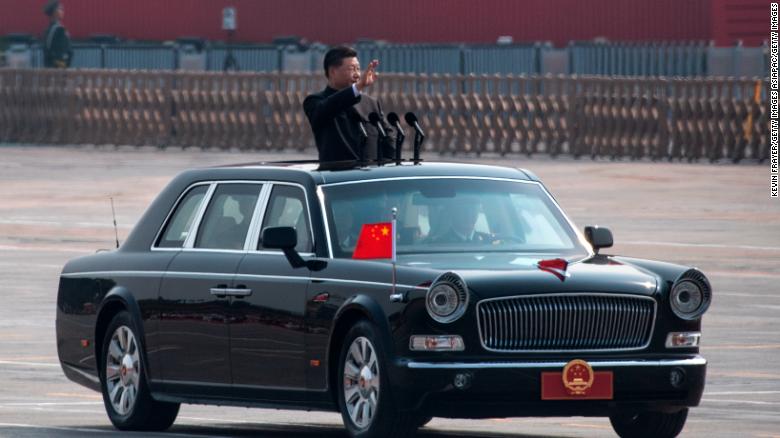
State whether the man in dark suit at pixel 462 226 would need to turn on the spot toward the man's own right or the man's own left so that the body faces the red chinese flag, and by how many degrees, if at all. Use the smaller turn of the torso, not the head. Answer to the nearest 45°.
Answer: approximately 90° to the man's own right

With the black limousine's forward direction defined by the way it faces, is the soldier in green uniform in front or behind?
behind

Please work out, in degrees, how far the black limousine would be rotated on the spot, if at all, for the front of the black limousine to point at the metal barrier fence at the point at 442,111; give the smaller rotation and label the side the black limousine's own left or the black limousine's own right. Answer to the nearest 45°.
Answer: approximately 135° to the black limousine's own left

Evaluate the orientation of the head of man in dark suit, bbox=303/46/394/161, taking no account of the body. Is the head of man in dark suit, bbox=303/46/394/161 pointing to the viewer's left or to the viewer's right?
to the viewer's right

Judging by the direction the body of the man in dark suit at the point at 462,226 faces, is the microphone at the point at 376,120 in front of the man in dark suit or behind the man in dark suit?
behind

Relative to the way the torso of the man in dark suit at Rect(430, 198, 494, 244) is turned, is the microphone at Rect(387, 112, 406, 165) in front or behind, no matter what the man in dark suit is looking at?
behind

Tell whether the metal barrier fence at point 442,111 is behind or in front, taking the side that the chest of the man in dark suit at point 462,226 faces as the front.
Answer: behind

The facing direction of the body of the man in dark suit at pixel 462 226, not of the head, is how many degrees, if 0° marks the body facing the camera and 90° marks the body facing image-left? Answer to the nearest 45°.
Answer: approximately 315°
